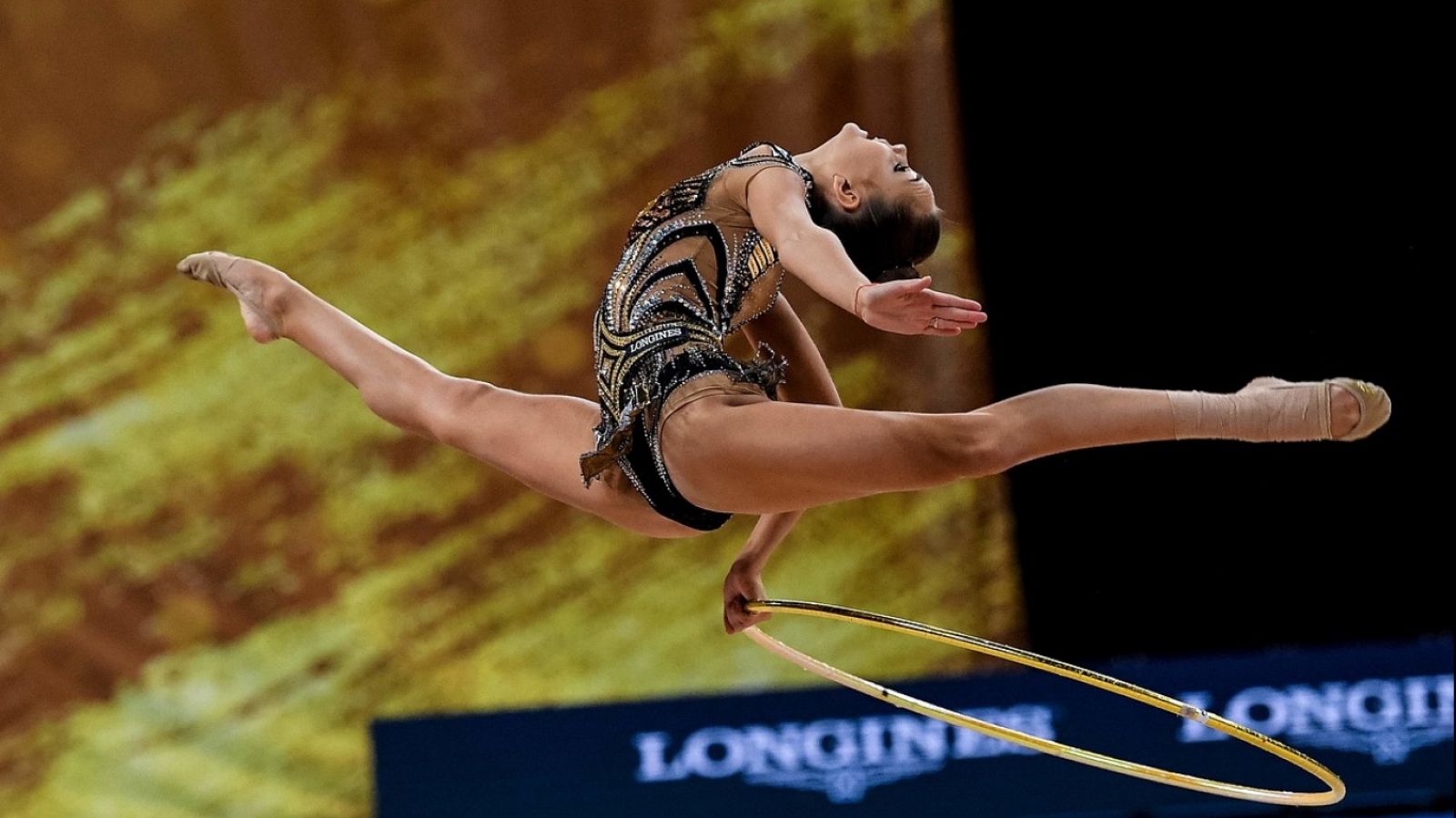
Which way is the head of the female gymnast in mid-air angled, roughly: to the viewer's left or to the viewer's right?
to the viewer's right

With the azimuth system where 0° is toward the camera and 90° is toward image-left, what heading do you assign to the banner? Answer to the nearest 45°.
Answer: approximately 0°
